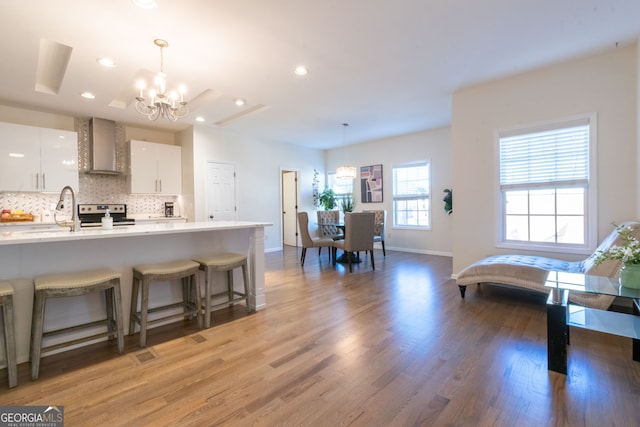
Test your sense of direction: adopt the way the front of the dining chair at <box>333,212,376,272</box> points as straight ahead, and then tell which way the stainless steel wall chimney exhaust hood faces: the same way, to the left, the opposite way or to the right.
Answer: the opposite way

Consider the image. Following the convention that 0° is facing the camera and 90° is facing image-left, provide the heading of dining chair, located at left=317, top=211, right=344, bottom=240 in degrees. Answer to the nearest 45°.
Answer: approximately 315°

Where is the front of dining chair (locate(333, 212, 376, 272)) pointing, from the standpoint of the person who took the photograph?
facing away from the viewer and to the left of the viewer

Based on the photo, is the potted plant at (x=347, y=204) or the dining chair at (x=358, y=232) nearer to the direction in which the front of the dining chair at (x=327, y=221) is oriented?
the dining chair

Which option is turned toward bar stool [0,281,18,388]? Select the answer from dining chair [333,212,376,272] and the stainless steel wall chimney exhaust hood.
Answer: the stainless steel wall chimney exhaust hood

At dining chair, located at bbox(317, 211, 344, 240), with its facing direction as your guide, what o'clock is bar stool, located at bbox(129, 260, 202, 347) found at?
The bar stool is roughly at 2 o'clock from the dining chair.

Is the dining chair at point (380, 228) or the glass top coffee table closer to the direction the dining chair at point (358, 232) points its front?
the dining chair

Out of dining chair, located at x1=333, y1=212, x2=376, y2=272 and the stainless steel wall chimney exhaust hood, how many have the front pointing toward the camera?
1

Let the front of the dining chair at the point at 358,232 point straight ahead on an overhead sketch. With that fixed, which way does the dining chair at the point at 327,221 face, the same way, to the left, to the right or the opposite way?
the opposite way

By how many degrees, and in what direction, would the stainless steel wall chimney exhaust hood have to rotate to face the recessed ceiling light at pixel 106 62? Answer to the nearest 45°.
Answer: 0° — it already faces it

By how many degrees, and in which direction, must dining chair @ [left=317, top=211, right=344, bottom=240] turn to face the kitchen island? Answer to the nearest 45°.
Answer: approximately 90° to its right

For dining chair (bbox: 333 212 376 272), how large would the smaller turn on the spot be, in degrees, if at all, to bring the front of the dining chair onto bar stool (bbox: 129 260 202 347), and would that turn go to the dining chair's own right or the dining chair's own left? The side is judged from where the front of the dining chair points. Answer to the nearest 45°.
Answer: approximately 90° to the dining chair's own left

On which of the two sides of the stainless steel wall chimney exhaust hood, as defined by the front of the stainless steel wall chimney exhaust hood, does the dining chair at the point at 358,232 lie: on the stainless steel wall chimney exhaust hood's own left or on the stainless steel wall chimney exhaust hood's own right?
on the stainless steel wall chimney exhaust hood's own left
